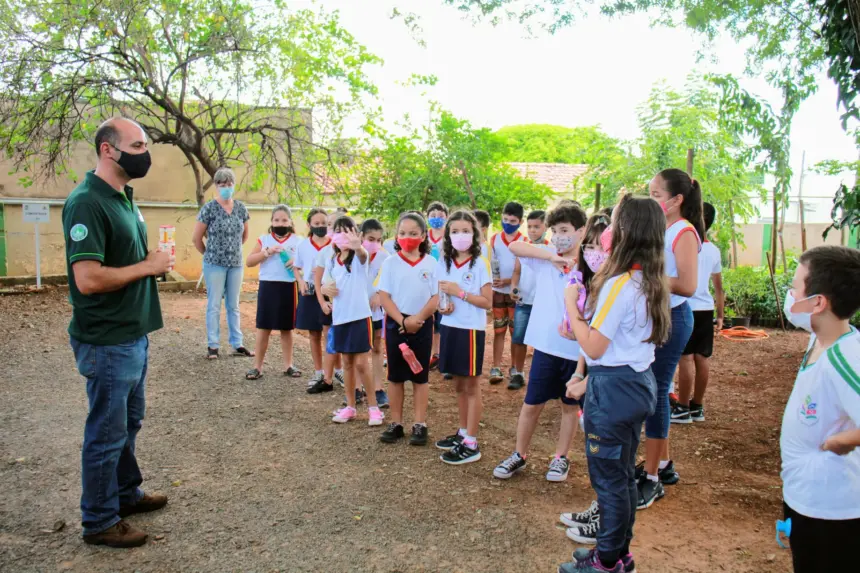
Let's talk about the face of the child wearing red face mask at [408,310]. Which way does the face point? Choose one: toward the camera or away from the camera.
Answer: toward the camera

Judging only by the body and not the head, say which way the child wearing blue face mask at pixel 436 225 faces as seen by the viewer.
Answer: toward the camera

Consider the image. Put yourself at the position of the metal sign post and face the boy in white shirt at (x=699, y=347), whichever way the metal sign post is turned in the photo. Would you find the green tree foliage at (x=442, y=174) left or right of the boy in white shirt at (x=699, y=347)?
left

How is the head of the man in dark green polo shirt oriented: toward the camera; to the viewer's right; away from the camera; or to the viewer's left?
to the viewer's right

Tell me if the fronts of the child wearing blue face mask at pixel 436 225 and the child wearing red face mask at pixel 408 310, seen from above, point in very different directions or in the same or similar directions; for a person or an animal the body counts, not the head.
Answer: same or similar directions

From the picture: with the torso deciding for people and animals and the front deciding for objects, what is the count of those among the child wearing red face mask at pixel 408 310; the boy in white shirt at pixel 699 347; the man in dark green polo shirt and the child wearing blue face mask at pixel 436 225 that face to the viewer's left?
1

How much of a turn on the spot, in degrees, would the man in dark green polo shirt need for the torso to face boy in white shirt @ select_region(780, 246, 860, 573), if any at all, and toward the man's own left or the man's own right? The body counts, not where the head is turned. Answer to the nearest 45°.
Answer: approximately 45° to the man's own right

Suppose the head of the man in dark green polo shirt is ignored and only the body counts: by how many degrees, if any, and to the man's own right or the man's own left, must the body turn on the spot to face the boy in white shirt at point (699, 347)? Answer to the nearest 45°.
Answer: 0° — they already face them

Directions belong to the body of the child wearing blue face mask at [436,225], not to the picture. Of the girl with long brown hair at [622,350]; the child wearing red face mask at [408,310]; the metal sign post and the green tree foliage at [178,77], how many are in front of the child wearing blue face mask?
2

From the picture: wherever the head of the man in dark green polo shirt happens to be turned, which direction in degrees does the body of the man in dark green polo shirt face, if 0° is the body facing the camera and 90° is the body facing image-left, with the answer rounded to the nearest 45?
approximately 270°

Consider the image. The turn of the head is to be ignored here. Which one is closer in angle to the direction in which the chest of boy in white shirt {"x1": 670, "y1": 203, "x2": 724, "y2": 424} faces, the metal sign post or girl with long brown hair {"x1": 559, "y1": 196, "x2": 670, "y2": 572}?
the metal sign post

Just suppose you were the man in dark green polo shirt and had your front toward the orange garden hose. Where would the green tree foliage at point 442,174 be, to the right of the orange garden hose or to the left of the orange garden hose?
left

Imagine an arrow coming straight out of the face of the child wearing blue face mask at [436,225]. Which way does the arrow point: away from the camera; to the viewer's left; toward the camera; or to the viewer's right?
toward the camera

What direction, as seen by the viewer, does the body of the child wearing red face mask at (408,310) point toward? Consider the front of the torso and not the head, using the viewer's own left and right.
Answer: facing the viewer

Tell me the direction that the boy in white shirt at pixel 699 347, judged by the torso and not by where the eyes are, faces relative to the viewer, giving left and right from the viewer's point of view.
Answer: facing to the left of the viewer

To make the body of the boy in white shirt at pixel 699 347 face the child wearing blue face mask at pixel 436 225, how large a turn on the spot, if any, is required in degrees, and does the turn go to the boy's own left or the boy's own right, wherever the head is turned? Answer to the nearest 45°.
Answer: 0° — they already face them
